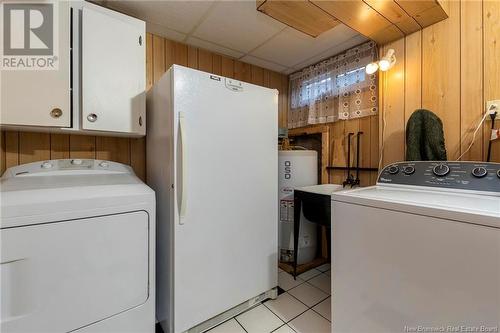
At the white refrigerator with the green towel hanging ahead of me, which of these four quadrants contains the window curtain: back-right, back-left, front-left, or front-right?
front-left

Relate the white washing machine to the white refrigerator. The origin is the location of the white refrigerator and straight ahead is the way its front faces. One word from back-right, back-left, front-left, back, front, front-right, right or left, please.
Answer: front

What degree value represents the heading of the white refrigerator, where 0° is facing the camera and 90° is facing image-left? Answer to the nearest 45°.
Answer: approximately 315°

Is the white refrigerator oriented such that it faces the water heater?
no

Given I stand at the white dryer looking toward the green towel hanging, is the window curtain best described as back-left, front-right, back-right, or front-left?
front-left

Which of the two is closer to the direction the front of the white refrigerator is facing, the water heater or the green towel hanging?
the green towel hanging

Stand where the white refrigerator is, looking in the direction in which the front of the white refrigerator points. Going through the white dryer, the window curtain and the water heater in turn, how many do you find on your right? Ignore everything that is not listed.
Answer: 1

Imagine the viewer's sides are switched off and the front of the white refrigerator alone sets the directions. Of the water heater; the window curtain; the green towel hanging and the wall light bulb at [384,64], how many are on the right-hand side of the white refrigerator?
0

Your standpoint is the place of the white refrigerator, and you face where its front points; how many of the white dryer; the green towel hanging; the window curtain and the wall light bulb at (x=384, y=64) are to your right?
1

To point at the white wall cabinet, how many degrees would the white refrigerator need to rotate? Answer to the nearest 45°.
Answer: approximately 135° to its right

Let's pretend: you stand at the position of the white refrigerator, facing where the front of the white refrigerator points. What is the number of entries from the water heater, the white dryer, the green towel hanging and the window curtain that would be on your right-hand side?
1

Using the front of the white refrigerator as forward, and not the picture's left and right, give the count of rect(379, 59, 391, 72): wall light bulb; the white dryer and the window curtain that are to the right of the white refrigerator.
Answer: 1

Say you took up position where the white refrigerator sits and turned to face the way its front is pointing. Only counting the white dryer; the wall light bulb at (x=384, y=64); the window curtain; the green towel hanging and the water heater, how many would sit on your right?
1

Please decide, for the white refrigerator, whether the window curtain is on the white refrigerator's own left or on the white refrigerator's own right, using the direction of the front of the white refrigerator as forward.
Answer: on the white refrigerator's own left

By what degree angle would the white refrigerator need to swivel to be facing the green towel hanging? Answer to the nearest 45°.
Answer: approximately 45° to its left
